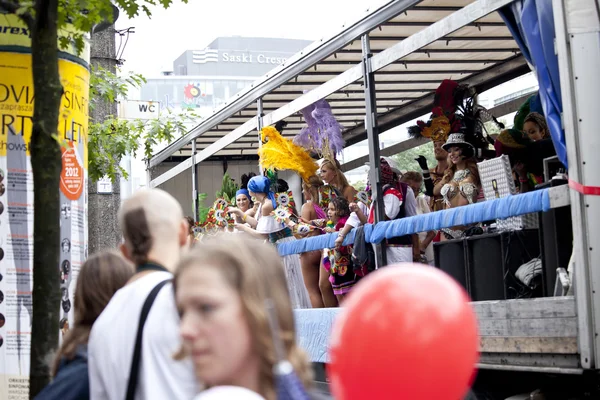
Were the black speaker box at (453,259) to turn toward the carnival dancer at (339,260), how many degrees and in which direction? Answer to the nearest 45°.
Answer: approximately 90° to its right

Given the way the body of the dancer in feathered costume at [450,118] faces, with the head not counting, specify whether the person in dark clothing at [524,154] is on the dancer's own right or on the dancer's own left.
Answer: on the dancer's own left

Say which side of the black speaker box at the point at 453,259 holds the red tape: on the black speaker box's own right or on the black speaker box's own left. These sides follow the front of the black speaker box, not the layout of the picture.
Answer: on the black speaker box's own left

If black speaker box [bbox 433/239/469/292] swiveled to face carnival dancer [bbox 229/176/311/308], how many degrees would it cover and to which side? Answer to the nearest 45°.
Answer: approximately 90° to its right

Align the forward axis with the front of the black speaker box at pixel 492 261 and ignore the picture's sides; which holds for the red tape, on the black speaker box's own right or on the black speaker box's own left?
on the black speaker box's own left

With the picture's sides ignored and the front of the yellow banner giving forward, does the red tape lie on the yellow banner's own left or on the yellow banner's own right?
on the yellow banner's own left

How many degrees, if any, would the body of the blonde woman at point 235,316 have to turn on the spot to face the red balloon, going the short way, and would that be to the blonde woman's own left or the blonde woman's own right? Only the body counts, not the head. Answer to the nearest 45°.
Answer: approximately 90° to the blonde woman's own left

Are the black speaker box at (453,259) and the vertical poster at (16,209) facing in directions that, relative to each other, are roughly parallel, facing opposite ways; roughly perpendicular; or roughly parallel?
roughly perpendicular
